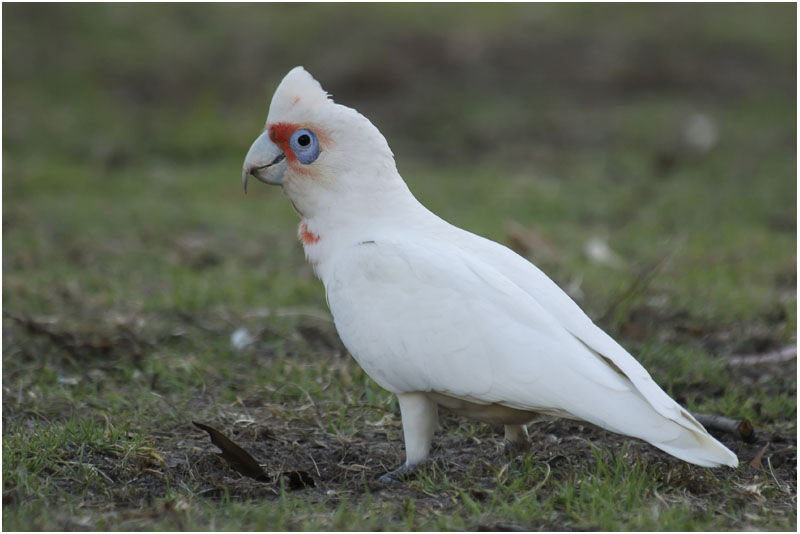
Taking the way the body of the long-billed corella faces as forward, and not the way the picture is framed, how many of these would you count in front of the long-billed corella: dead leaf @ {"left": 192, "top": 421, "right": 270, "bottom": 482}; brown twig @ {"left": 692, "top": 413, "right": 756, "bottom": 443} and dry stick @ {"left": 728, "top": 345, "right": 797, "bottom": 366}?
1

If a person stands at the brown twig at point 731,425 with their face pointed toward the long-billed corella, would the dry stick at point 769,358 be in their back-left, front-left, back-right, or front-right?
back-right

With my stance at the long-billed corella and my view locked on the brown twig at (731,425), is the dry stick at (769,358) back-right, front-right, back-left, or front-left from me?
front-left

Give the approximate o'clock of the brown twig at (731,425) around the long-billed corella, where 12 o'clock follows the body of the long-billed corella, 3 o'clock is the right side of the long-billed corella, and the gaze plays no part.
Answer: The brown twig is roughly at 5 o'clock from the long-billed corella.

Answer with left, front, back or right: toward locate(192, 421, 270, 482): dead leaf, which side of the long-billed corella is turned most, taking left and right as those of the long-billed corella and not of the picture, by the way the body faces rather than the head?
front

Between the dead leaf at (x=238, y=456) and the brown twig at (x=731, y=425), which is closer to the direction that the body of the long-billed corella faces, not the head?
the dead leaf

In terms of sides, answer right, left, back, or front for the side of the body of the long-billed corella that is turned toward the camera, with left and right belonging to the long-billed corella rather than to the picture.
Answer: left

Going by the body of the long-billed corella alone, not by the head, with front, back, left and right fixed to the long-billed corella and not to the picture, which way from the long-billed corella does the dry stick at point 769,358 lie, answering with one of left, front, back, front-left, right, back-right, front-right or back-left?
back-right

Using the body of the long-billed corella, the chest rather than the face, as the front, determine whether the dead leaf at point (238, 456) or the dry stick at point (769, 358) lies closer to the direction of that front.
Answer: the dead leaf
